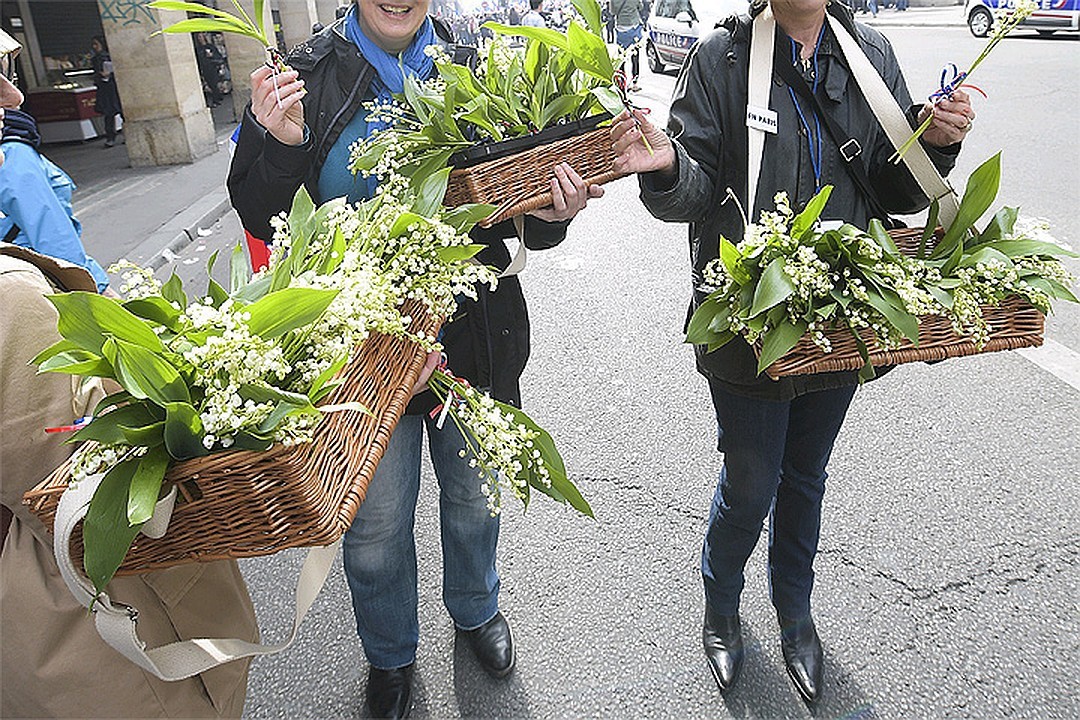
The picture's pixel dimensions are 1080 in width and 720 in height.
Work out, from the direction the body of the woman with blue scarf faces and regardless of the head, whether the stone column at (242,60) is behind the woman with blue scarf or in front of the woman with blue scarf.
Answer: behind

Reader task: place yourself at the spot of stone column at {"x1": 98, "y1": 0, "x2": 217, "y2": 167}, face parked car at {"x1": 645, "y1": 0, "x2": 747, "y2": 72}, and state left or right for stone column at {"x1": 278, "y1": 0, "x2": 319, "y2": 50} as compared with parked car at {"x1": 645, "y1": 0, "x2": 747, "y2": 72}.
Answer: left

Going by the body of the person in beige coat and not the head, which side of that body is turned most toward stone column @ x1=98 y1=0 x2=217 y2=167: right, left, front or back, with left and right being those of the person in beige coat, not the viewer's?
left

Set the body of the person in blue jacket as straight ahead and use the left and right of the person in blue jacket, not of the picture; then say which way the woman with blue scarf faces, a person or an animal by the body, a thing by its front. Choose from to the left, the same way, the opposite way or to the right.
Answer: to the right

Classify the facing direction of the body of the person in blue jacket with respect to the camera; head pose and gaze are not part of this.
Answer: to the viewer's right

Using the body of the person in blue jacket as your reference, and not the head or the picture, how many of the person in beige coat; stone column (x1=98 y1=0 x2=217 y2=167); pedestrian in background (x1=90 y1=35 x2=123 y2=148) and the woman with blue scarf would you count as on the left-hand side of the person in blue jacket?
2

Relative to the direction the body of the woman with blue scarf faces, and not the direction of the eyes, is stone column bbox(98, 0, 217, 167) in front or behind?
behind

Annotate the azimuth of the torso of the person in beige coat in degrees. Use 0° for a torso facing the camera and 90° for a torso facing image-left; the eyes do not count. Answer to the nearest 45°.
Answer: approximately 270°

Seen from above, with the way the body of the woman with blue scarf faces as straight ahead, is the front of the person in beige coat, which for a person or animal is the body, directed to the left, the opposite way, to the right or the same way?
to the left

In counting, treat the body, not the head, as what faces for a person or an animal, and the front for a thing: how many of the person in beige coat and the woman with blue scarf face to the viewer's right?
1

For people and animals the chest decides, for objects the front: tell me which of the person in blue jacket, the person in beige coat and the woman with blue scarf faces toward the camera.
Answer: the woman with blue scarf
